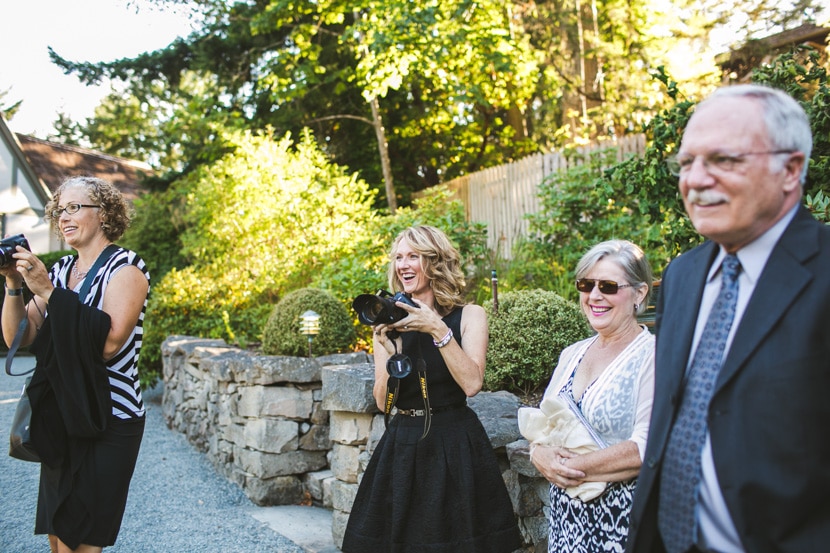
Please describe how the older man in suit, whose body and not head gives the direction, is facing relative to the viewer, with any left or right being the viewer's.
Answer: facing the viewer and to the left of the viewer

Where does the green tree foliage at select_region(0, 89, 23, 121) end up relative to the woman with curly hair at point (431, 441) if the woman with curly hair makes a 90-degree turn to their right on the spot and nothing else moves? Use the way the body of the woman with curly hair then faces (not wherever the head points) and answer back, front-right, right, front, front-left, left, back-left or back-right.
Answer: front

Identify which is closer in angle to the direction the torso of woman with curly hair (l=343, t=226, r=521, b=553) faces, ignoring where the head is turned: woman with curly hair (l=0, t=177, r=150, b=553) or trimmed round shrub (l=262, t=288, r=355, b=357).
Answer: the woman with curly hair

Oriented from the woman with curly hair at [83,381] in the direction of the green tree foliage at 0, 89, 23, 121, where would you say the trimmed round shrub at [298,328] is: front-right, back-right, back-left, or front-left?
front-right

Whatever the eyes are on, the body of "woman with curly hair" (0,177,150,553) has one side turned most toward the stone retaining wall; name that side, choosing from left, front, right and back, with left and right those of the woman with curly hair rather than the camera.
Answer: back

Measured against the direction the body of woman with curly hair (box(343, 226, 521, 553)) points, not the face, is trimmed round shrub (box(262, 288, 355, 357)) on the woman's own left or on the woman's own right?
on the woman's own right

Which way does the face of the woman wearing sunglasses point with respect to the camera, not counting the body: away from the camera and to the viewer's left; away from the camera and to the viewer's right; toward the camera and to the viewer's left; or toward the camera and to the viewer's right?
toward the camera and to the viewer's left

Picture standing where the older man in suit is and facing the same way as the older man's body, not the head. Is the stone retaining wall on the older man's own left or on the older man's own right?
on the older man's own right

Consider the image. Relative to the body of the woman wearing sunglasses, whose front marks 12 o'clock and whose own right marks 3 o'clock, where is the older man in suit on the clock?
The older man in suit is roughly at 10 o'clock from the woman wearing sunglasses.

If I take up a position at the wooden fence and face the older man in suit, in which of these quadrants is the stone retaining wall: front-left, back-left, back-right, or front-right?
front-right

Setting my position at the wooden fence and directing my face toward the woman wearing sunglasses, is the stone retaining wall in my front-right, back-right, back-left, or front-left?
front-right

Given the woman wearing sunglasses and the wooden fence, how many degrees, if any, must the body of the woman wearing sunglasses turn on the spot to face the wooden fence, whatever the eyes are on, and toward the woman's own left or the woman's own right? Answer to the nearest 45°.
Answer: approximately 135° to the woman's own right

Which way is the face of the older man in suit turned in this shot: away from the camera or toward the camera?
toward the camera
